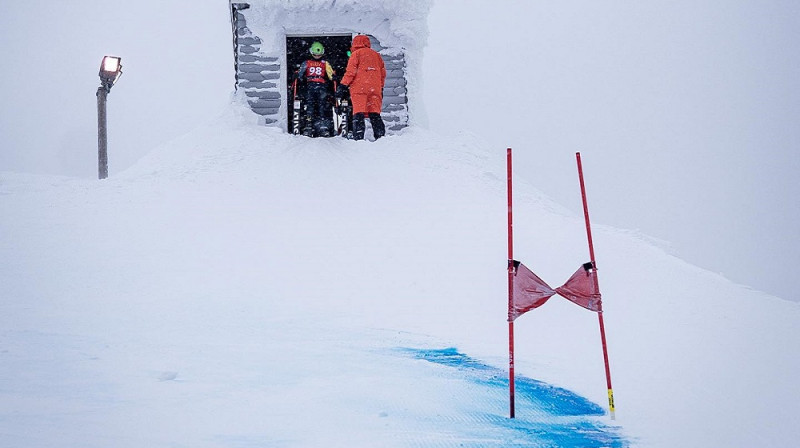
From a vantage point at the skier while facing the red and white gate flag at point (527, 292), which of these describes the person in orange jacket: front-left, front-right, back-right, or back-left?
front-left

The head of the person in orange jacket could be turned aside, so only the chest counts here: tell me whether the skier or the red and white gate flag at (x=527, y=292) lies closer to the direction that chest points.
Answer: the skier

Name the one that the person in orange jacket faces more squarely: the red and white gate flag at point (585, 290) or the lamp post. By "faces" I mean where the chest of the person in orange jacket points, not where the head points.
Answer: the lamp post

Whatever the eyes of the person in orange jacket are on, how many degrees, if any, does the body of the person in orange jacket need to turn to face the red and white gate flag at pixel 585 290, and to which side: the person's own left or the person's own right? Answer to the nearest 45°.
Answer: approximately 135° to the person's own left

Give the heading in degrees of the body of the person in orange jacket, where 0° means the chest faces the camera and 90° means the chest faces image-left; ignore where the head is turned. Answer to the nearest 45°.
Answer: approximately 135°

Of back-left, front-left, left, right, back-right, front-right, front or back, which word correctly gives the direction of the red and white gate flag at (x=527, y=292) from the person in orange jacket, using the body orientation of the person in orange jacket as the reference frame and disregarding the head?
back-left
